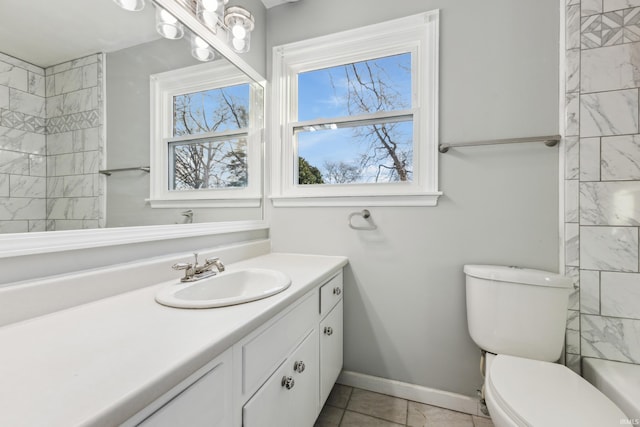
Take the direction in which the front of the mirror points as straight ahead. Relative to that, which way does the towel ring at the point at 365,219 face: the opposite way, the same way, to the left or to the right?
to the right

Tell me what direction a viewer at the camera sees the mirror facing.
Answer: facing the viewer and to the right of the viewer

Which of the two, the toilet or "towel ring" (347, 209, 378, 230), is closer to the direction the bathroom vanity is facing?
the toilet

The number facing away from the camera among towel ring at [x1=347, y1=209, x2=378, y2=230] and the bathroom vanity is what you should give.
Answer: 0

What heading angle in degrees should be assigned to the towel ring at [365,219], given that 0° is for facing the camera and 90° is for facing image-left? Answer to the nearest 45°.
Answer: approximately 0°

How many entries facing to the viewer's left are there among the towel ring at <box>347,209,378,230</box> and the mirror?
0

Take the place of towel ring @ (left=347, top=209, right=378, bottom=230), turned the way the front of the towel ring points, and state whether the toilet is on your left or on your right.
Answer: on your left

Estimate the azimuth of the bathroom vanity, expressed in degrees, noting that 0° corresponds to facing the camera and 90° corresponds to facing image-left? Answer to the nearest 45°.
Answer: approximately 315°

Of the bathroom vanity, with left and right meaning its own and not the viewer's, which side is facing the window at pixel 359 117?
left

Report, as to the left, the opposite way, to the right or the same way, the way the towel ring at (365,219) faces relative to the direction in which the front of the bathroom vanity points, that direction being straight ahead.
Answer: to the right

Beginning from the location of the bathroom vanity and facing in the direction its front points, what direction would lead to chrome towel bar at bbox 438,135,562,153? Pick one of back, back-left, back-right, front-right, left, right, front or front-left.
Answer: front-left
